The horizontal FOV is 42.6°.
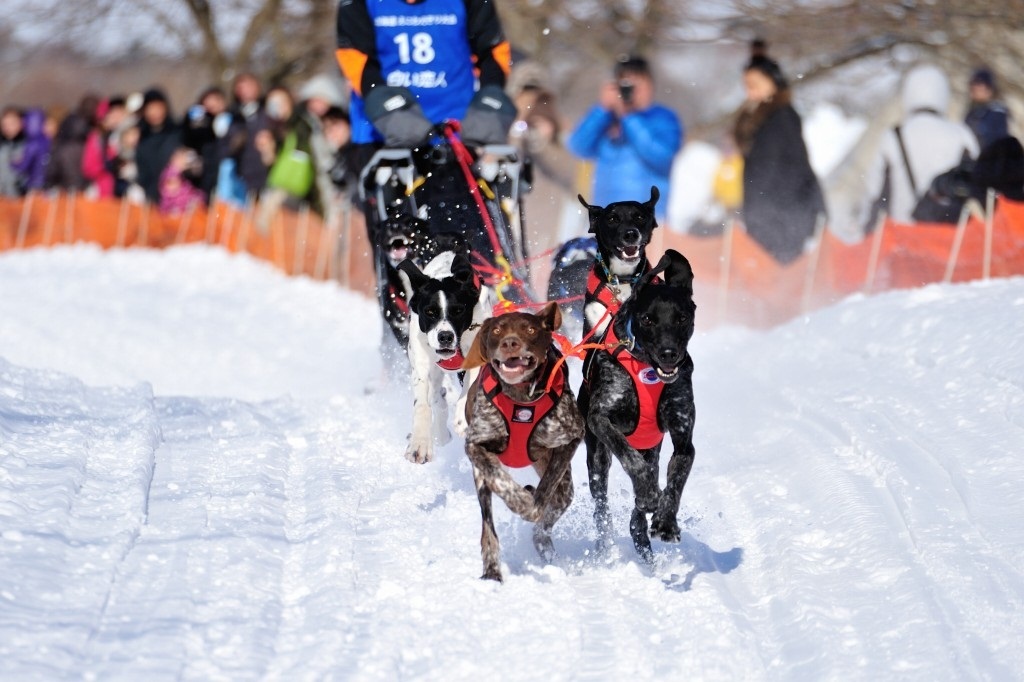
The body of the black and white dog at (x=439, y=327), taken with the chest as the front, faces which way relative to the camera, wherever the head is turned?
toward the camera

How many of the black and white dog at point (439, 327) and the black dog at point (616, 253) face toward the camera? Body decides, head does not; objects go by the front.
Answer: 2

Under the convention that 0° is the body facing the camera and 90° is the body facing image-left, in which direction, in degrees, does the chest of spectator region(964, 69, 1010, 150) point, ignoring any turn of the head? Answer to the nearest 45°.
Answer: approximately 45°

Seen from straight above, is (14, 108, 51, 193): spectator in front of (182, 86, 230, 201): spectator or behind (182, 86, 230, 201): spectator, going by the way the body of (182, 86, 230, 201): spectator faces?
behind

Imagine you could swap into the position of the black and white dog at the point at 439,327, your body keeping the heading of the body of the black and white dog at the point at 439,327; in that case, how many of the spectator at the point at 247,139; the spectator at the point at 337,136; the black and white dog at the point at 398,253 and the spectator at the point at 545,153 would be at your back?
4

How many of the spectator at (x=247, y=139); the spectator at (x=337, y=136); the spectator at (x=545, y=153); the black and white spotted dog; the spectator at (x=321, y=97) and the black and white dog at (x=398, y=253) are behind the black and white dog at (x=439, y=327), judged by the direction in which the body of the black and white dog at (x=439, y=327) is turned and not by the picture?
5

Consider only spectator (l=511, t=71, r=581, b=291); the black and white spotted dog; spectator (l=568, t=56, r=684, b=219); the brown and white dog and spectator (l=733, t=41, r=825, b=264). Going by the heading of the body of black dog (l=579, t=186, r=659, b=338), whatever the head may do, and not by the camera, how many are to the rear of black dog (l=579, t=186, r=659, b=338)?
3

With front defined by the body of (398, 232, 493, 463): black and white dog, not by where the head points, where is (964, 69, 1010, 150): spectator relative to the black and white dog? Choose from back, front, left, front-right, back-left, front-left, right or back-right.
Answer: back-left

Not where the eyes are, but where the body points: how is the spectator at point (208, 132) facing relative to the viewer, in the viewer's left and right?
facing the viewer and to the right of the viewer

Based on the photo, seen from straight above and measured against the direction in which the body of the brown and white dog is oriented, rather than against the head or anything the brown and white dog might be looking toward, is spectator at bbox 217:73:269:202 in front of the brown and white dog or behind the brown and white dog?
behind

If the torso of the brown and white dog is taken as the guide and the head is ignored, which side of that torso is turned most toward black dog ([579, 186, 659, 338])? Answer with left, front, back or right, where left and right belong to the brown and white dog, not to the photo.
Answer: back

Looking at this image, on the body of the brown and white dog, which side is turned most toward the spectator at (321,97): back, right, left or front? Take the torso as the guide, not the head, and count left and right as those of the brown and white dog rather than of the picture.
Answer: back
